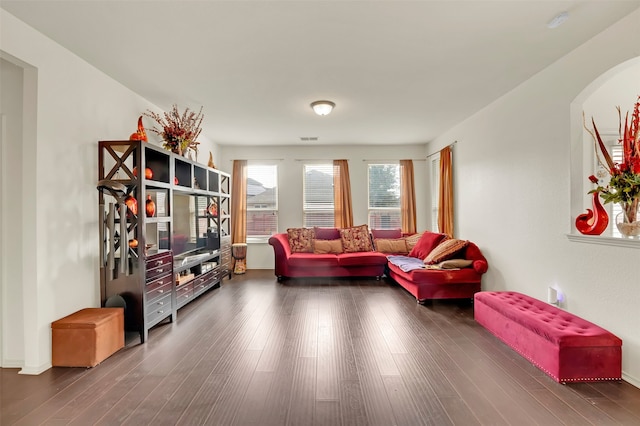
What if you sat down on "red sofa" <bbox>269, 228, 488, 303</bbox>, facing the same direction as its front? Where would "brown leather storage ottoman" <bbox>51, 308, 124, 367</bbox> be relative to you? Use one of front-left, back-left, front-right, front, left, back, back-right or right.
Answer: front-right

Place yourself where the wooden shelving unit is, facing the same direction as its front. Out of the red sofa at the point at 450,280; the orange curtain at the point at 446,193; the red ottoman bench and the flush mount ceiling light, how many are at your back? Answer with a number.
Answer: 0

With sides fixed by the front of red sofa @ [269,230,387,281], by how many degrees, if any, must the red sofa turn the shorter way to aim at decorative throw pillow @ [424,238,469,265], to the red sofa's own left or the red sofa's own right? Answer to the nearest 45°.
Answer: approximately 45° to the red sofa's own left

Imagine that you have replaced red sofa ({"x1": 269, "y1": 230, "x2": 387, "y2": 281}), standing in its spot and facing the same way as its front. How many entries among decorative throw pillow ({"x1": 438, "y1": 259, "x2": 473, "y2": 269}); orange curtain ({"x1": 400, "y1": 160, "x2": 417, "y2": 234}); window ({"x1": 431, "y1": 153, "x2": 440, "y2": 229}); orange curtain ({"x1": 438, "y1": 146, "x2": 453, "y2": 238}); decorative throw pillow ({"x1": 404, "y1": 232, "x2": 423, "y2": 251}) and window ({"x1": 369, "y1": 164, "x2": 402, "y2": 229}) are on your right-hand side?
0

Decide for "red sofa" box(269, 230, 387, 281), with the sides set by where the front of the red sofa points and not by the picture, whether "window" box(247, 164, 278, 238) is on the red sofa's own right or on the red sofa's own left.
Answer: on the red sofa's own right

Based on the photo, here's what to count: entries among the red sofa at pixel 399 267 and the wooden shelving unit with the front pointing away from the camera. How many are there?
0

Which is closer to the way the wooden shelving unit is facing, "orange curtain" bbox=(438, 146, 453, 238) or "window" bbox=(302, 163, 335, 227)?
the orange curtain

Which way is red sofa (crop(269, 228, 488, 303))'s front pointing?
toward the camera

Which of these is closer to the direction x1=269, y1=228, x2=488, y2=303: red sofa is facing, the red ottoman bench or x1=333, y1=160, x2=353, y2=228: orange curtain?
the red ottoman bench

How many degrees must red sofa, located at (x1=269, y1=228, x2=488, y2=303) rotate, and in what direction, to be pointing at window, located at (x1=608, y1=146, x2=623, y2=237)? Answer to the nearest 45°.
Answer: approximately 45° to its left

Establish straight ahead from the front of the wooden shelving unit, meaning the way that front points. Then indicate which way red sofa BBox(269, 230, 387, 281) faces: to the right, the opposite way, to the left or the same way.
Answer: to the right

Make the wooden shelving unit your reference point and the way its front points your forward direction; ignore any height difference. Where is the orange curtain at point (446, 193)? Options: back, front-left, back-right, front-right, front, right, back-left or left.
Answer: front-left

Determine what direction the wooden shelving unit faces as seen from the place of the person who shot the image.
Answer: facing the viewer and to the right of the viewer

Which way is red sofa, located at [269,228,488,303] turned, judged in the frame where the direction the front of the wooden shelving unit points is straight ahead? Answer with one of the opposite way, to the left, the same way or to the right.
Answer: to the right

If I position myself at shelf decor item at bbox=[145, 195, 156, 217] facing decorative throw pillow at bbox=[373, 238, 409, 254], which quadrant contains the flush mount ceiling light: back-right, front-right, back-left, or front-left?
front-right

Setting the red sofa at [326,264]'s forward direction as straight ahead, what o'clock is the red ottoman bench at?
The red ottoman bench is roughly at 11 o'clock from the red sofa.
